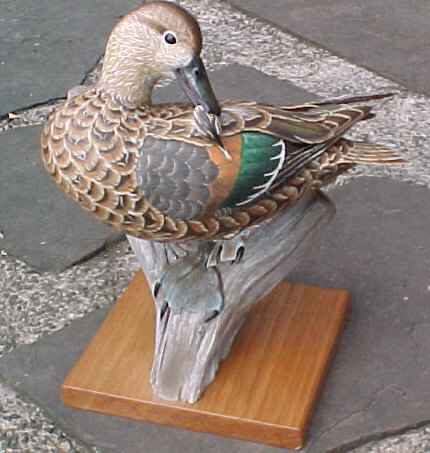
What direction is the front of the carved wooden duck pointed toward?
to the viewer's left
